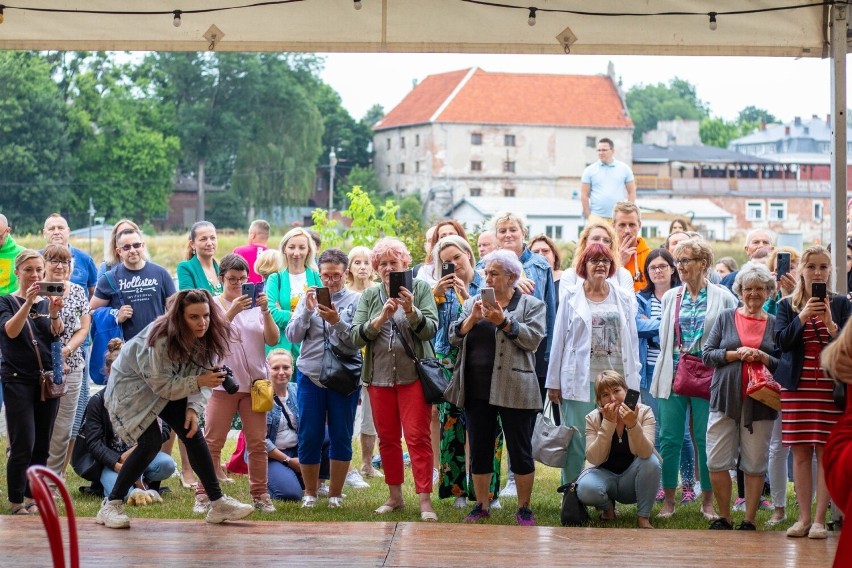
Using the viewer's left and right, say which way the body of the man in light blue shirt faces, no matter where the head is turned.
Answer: facing the viewer

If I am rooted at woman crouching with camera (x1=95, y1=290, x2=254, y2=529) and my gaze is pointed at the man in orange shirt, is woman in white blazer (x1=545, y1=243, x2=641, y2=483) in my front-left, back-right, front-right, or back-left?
front-right

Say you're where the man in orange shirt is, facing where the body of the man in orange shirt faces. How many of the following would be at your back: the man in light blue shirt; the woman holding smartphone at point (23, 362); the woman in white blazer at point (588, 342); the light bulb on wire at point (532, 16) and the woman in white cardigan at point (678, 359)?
1

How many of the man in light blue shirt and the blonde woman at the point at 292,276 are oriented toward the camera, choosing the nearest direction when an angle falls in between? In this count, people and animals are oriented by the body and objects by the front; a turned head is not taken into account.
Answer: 2

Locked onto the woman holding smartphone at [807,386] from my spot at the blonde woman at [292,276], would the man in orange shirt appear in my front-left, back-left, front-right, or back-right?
front-left

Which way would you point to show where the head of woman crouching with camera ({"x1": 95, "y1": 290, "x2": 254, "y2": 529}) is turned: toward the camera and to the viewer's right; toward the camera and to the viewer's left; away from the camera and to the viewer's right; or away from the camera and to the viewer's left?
toward the camera and to the viewer's right

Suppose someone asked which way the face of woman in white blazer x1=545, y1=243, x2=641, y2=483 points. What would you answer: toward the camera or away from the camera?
toward the camera

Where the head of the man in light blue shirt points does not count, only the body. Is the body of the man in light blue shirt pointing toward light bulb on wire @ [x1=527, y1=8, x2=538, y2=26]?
yes

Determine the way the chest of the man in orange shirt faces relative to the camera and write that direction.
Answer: toward the camera

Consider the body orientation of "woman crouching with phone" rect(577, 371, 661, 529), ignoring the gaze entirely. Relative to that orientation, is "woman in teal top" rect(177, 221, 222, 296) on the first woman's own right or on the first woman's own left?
on the first woman's own right

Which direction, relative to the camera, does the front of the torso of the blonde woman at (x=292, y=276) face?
toward the camera

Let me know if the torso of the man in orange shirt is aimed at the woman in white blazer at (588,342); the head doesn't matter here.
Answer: yes

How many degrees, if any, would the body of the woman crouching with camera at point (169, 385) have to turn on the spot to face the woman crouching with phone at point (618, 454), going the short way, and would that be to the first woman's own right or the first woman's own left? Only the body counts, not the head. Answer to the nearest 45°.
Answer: approximately 45° to the first woman's own left

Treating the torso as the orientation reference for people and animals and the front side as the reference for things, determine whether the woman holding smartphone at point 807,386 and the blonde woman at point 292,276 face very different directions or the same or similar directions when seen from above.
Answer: same or similar directions

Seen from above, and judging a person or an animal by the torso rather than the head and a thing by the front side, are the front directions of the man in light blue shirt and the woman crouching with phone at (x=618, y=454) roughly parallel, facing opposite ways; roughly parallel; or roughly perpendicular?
roughly parallel

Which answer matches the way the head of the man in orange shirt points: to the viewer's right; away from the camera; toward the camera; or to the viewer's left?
toward the camera

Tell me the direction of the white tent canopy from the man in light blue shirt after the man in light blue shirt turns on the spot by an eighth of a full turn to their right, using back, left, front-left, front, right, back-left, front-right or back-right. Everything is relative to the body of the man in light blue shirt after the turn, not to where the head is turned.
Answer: front-left

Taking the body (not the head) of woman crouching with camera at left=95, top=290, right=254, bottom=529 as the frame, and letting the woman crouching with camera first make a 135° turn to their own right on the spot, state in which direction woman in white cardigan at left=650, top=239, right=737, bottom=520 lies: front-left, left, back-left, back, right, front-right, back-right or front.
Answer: back

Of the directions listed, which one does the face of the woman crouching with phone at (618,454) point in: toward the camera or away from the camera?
toward the camera

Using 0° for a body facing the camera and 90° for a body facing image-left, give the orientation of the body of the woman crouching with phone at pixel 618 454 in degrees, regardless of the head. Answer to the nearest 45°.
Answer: approximately 0°

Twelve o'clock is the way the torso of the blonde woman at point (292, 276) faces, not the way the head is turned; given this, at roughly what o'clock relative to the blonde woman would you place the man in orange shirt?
The man in orange shirt is roughly at 9 o'clock from the blonde woman.

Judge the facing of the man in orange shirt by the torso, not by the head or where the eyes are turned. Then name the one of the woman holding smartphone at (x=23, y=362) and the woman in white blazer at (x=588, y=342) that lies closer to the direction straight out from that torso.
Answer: the woman in white blazer

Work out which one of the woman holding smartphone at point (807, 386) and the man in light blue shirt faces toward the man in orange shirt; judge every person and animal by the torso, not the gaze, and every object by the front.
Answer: the man in light blue shirt
